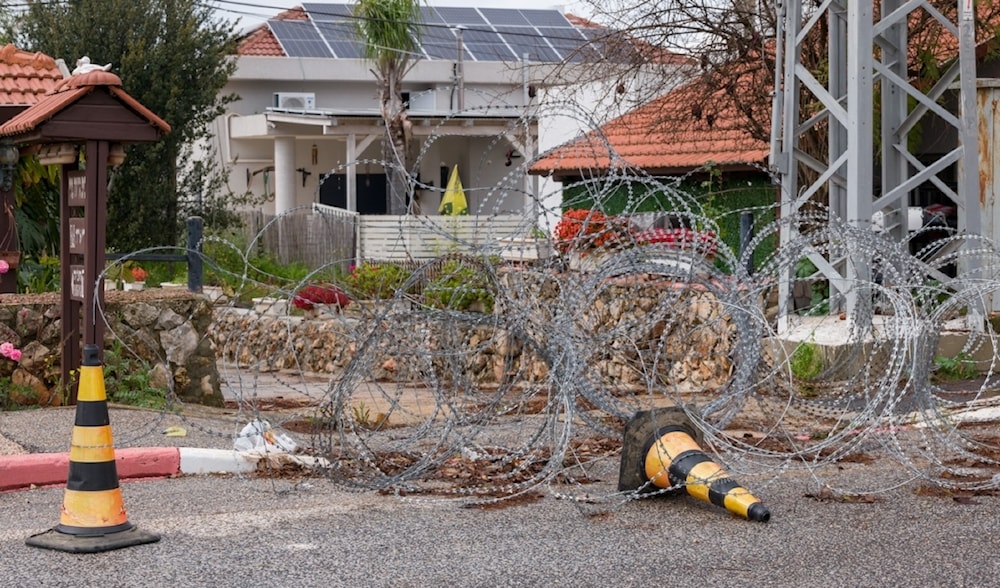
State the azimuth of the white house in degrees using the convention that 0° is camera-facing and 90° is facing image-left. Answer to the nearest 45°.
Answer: approximately 0°

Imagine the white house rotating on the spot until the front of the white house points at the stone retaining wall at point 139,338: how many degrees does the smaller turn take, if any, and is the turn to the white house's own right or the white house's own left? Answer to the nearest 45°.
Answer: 0° — it already faces it

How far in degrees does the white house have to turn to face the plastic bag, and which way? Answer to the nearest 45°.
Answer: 0° — it already faces it

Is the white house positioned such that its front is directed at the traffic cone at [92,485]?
yes

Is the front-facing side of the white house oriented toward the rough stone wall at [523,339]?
yes

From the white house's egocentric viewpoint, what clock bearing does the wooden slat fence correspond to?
The wooden slat fence is roughly at 12 o'clock from the white house.

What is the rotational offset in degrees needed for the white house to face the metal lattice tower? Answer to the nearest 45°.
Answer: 0° — it already faces it
